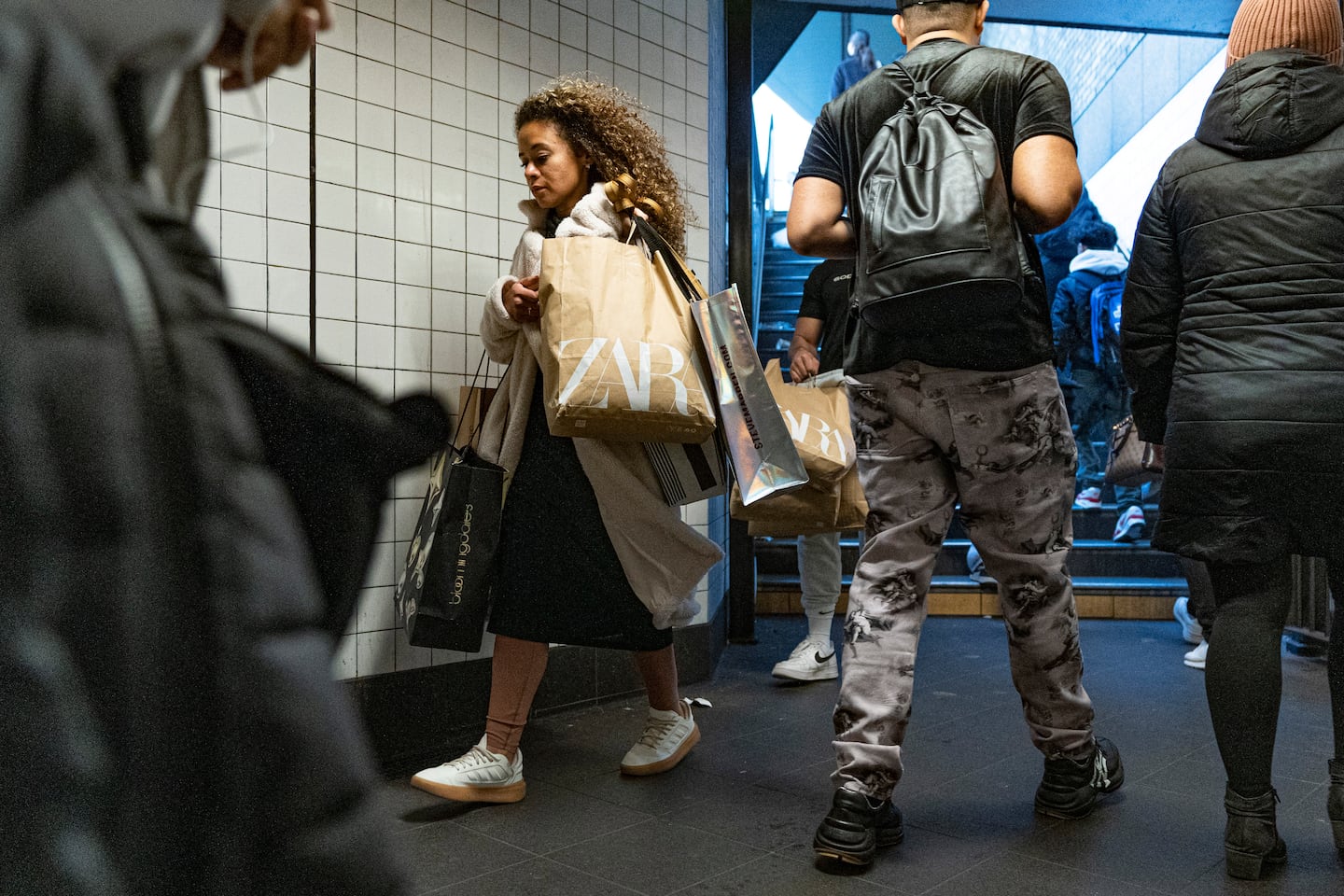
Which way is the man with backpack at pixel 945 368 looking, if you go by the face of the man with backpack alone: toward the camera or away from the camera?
away from the camera

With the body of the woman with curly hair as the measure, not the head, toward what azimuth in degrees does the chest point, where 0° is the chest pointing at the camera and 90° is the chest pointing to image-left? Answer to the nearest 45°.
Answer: approximately 45°

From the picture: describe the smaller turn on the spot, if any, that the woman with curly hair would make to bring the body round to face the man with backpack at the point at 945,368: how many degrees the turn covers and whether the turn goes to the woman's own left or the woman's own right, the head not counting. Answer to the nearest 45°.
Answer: approximately 90° to the woman's own left
